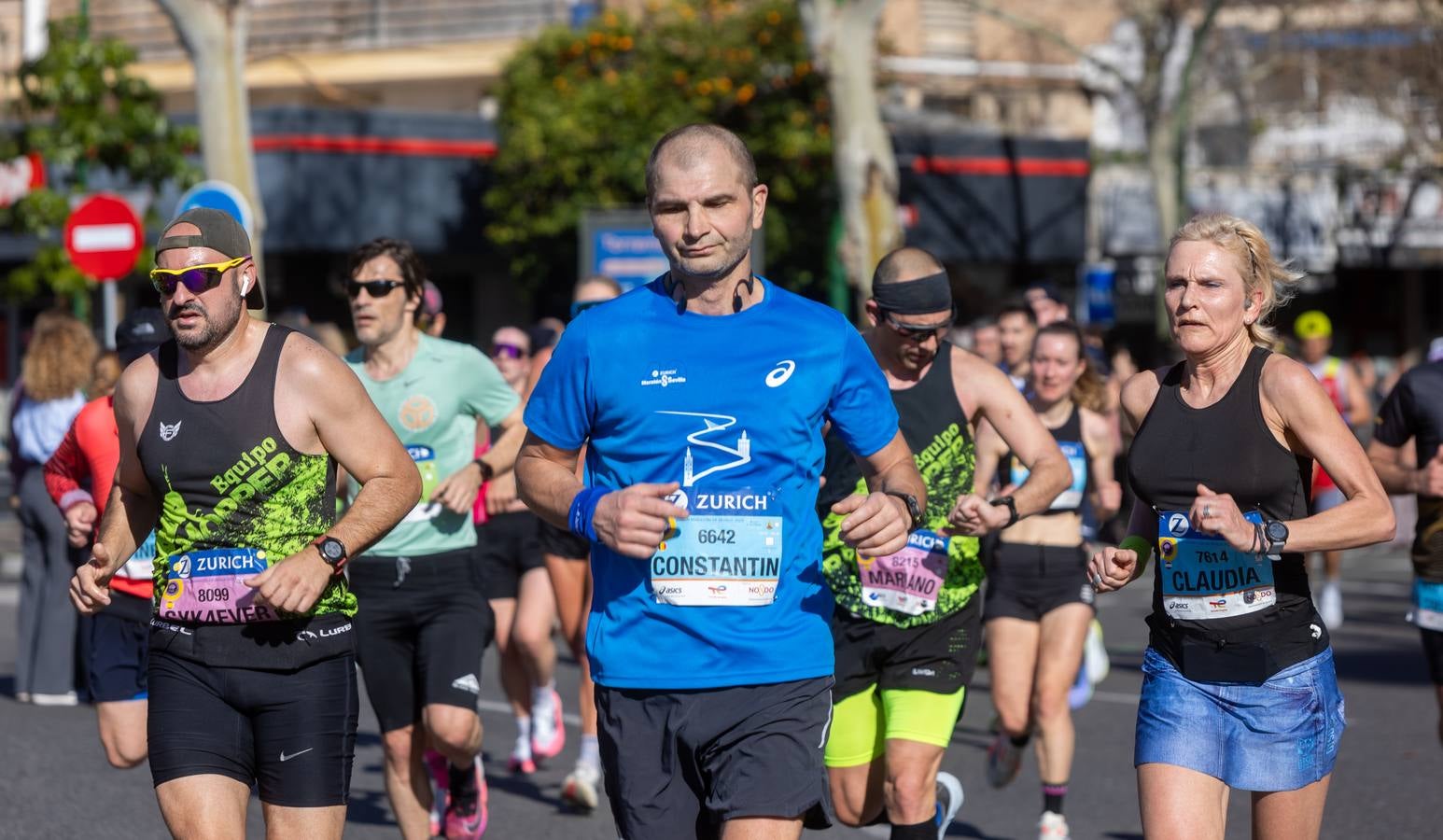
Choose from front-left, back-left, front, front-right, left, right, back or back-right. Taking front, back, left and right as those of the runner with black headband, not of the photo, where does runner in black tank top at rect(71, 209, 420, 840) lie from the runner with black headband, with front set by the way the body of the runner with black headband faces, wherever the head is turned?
front-right

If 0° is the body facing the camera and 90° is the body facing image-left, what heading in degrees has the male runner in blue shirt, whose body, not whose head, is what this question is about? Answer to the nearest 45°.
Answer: approximately 0°

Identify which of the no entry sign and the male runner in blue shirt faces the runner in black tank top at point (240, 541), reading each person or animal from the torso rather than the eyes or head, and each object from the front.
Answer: the no entry sign

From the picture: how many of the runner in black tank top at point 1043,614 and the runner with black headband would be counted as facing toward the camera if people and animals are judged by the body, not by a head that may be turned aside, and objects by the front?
2

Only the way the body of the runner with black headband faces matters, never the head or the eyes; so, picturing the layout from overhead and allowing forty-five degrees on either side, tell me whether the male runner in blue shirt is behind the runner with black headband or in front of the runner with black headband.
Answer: in front

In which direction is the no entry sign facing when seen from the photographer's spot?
facing the viewer

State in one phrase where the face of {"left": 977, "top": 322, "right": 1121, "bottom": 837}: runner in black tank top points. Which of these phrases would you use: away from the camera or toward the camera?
toward the camera

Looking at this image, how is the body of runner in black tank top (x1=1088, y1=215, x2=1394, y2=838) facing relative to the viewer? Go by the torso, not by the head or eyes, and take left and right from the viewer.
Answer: facing the viewer and to the left of the viewer

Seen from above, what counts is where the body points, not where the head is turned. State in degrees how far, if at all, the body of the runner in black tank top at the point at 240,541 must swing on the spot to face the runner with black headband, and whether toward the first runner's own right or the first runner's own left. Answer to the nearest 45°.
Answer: approximately 180°

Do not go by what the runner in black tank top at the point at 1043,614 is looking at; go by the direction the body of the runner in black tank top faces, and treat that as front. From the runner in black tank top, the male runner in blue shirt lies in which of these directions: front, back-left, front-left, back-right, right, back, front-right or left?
front

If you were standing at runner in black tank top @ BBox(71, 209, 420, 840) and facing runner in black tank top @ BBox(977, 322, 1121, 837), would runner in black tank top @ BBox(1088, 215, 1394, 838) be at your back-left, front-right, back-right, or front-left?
front-right

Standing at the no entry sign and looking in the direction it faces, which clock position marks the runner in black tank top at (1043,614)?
The runner in black tank top is roughly at 11 o'clock from the no entry sign.

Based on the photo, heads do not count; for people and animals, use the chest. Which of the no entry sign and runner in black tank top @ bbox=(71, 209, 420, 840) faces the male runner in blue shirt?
the no entry sign

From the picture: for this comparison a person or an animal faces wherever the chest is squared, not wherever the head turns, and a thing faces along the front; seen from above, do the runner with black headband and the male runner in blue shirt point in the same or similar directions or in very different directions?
same or similar directions

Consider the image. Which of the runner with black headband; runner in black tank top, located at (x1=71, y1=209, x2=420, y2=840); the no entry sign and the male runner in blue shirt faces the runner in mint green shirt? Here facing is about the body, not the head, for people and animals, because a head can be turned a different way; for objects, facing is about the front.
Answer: the no entry sign

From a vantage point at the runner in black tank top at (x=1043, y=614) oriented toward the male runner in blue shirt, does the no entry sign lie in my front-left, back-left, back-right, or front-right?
back-right

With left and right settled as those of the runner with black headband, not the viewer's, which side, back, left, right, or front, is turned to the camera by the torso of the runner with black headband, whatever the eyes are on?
front
